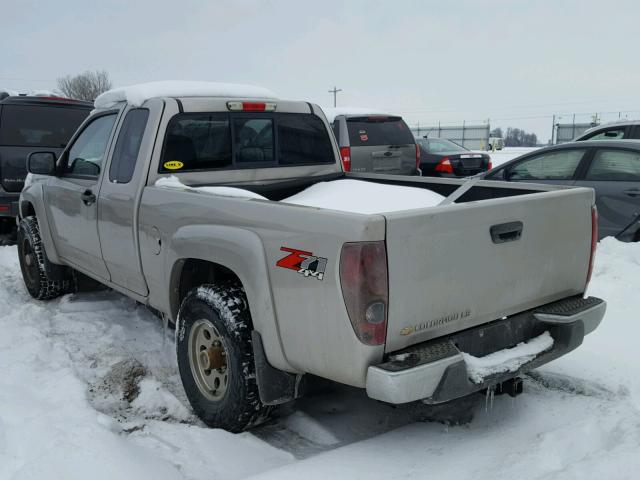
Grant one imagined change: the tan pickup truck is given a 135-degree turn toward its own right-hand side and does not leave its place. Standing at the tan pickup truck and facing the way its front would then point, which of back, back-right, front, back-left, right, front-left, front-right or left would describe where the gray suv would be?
left

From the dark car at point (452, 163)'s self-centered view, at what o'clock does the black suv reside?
The black suv is roughly at 9 o'clock from the dark car.

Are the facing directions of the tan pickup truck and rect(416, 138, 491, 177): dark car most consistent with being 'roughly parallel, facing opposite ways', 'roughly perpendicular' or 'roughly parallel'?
roughly parallel

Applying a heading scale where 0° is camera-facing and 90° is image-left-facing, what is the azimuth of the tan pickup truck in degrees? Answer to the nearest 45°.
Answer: approximately 135°

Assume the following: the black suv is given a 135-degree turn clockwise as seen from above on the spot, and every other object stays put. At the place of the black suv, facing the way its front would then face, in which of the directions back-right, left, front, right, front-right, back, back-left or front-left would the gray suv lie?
front-left

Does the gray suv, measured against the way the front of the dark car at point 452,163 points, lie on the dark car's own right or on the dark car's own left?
on the dark car's own left

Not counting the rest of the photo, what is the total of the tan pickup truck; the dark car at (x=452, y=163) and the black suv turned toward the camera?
0

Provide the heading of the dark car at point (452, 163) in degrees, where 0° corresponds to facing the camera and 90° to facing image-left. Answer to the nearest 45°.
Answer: approximately 135°

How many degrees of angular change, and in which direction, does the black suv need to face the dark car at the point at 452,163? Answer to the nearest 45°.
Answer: approximately 90° to its right

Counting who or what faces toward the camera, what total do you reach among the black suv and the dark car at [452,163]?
0

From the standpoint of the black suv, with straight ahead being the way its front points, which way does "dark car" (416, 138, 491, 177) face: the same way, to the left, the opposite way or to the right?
the same way

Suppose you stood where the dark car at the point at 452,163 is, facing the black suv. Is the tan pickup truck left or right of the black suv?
left

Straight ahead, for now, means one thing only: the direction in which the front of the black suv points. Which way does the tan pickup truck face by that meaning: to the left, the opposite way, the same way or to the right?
the same way

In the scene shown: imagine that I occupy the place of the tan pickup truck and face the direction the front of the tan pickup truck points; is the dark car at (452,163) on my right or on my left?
on my right

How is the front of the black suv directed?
away from the camera
